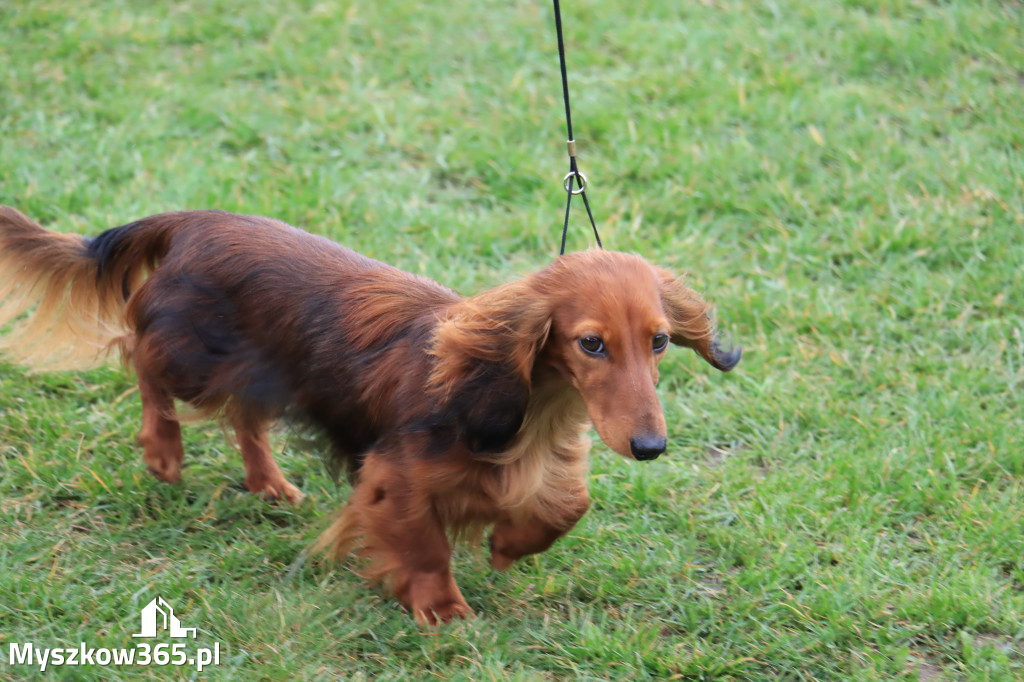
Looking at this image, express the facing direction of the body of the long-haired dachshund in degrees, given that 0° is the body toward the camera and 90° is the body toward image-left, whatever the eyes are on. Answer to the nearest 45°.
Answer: approximately 315°
